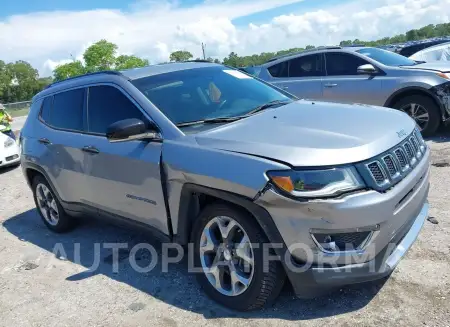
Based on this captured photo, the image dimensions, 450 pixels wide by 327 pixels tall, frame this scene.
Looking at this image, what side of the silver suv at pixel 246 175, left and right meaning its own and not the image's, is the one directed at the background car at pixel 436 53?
left

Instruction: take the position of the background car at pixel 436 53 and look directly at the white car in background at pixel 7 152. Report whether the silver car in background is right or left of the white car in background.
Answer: left

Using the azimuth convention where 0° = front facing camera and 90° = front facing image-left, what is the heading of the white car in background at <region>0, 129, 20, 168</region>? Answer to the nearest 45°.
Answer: approximately 315°

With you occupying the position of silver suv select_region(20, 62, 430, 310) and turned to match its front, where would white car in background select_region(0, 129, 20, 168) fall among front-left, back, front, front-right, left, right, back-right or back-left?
back

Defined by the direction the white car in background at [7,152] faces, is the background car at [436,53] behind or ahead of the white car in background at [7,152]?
ahead

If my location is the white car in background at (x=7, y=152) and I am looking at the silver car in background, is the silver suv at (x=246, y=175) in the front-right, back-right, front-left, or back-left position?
front-right

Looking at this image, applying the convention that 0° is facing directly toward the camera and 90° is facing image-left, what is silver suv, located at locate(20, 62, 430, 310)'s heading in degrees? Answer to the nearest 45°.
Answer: approximately 315°

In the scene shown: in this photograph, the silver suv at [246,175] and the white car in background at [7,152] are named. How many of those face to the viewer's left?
0

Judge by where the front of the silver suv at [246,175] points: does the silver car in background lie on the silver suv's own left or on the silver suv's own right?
on the silver suv's own left

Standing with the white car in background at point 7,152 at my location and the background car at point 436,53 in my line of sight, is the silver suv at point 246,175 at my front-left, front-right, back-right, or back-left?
front-right
